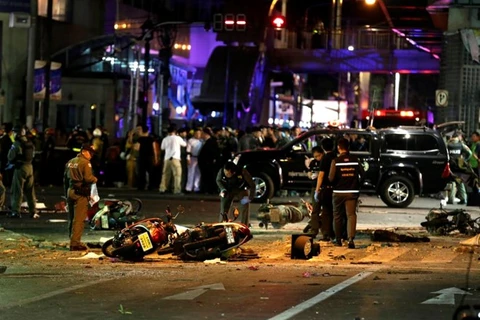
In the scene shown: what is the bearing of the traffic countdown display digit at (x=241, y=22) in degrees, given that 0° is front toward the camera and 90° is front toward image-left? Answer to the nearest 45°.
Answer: approximately 0°

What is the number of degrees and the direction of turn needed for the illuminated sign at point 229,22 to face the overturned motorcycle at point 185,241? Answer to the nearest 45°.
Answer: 0° — it already faces it

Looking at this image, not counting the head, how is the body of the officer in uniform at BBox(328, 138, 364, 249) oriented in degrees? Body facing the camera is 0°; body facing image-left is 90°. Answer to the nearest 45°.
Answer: approximately 180°

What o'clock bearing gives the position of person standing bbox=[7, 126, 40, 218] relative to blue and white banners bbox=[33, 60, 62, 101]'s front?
The person standing is roughly at 12 o'clock from the blue and white banners.

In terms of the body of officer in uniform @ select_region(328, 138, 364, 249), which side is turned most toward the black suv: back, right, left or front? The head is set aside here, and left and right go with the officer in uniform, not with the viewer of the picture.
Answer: front

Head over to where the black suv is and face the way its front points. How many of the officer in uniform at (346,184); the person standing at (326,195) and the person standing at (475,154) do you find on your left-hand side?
2

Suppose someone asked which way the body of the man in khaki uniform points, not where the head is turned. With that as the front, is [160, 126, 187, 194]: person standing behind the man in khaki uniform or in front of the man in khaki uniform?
in front
